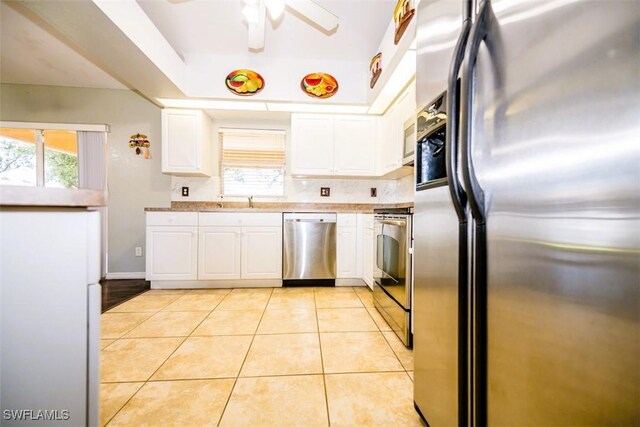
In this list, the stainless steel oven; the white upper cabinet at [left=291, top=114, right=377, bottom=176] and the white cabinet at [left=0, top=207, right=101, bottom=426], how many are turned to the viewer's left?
1

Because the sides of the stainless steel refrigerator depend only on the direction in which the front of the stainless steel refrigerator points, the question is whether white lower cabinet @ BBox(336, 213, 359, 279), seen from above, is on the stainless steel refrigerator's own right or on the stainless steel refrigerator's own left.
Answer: on the stainless steel refrigerator's own right

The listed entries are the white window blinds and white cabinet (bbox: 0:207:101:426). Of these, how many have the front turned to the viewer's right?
1

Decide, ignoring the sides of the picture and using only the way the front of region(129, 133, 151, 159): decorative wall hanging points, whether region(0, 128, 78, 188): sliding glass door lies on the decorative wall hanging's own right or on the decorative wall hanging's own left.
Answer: on the decorative wall hanging's own right

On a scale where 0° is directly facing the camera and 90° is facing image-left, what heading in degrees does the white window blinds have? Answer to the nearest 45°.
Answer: approximately 0°

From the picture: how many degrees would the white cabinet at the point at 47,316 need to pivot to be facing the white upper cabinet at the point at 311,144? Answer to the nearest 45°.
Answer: approximately 45° to its left

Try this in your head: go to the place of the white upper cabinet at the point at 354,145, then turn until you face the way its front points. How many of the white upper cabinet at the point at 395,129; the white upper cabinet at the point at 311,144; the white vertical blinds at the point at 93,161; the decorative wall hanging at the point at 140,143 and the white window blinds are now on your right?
4

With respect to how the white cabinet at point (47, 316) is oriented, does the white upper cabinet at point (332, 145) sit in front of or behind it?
in front

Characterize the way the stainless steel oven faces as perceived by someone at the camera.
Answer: facing to the left of the viewer

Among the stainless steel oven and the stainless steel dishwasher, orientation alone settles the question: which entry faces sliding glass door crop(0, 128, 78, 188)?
the stainless steel oven

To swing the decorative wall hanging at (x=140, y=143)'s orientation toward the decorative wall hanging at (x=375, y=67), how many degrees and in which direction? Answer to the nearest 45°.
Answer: approximately 45° to its left

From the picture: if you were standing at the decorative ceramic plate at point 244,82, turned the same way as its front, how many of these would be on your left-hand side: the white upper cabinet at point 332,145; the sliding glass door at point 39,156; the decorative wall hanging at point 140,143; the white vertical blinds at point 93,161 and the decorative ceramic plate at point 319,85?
2
